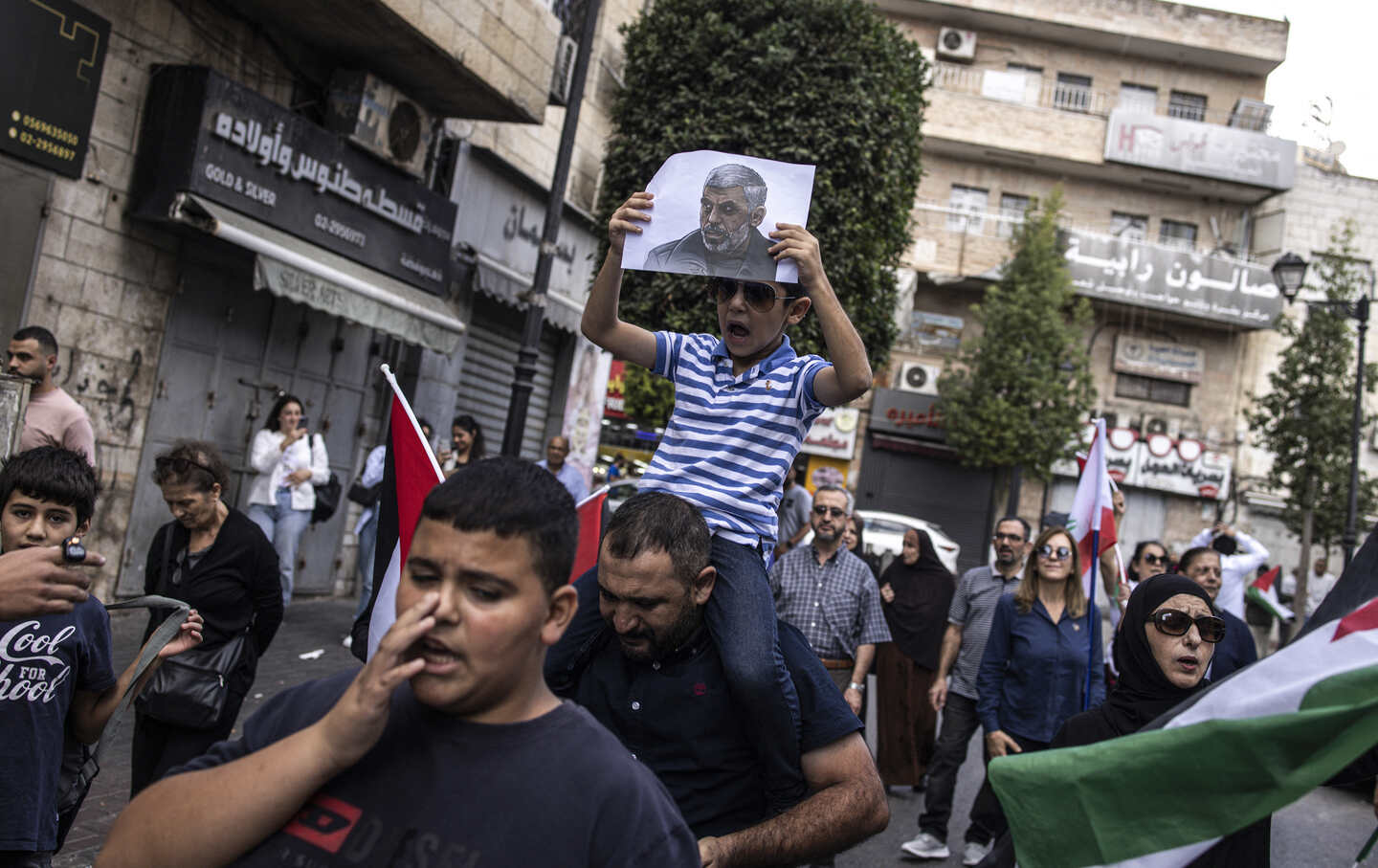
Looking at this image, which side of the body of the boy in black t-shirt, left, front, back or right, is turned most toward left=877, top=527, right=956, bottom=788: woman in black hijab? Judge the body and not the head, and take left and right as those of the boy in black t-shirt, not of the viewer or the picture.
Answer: back

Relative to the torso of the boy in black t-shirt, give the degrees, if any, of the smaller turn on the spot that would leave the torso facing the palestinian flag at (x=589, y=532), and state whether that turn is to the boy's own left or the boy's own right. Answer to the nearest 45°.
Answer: approximately 135° to the boy's own right

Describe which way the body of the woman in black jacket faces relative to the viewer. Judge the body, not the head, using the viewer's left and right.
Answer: facing the viewer and to the left of the viewer

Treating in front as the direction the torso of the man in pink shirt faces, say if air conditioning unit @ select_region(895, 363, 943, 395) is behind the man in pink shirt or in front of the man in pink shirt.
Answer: behind

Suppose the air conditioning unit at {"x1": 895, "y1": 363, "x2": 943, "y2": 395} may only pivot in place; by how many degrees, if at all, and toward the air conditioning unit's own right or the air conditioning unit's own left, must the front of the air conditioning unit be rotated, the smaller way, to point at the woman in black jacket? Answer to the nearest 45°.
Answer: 0° — it already faces them

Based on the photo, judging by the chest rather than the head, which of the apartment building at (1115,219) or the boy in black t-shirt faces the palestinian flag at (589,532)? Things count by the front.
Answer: the apartment building

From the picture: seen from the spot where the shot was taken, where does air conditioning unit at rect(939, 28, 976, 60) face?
facing the viewer

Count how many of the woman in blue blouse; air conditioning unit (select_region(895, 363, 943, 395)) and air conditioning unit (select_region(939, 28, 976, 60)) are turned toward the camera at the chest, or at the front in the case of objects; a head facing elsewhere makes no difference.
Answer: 3

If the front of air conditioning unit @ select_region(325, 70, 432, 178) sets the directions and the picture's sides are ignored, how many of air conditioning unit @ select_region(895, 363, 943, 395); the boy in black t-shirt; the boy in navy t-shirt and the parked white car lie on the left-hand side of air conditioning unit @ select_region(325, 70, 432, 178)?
2
